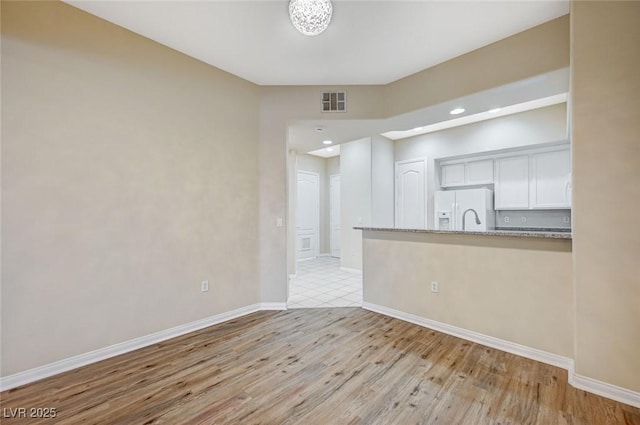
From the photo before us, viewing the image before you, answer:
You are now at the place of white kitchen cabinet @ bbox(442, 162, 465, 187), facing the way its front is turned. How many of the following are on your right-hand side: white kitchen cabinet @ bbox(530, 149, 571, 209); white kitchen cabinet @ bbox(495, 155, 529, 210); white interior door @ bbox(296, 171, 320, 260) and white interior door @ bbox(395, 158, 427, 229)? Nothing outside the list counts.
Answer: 2

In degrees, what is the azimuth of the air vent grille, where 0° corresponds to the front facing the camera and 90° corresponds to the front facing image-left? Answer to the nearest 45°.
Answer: approximately 0°

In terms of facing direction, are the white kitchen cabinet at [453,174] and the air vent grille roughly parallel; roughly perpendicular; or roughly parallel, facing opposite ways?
roughly parallel

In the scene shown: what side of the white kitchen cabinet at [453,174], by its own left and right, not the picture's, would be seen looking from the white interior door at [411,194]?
right

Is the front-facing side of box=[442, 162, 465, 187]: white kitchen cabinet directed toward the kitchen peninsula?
yes

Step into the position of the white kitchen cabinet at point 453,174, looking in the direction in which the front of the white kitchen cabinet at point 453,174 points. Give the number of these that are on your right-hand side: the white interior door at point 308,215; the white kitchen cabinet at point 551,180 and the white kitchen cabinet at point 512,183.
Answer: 1

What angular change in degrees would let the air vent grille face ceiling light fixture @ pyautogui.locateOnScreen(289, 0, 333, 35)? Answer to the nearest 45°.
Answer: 0° — it already faces it

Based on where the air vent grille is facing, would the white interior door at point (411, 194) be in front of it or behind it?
behind

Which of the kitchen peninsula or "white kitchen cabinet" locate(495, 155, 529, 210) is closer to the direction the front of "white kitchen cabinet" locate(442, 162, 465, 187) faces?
the kitchen peninsula

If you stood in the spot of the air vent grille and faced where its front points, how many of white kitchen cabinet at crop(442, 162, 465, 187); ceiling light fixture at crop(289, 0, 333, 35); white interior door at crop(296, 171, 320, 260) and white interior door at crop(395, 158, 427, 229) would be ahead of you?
1

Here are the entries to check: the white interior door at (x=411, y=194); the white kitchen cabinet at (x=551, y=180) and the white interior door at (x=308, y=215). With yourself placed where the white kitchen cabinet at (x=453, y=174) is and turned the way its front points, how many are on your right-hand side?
2

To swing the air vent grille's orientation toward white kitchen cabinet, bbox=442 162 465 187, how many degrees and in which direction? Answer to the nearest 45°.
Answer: approximately 135° to its left

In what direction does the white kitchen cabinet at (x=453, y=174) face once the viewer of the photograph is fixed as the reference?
facing the viewer

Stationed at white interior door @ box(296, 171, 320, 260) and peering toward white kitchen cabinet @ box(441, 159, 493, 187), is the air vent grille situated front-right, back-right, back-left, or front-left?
front-right

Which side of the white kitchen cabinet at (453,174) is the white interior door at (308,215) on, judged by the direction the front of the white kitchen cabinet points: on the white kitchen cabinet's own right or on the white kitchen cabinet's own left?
on the white kitchen cabinet's own right

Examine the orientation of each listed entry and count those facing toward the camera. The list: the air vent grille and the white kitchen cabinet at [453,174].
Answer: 2
